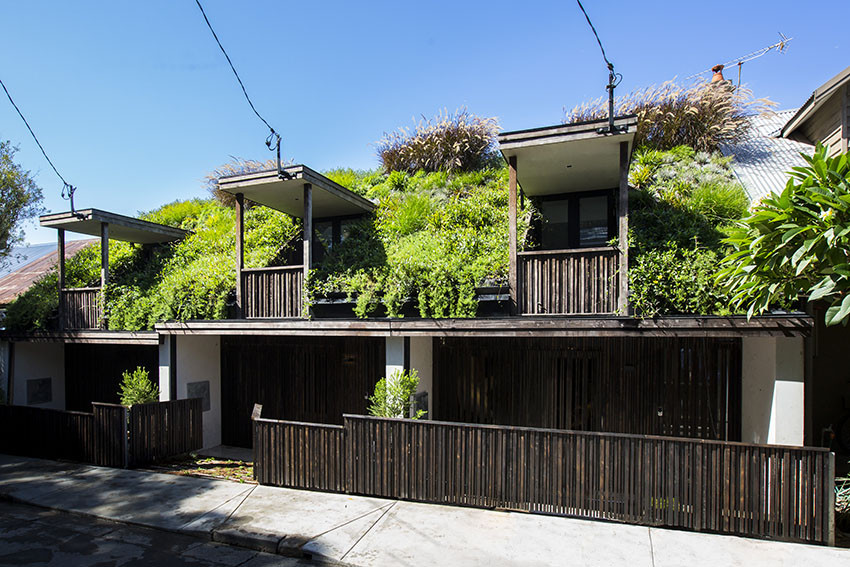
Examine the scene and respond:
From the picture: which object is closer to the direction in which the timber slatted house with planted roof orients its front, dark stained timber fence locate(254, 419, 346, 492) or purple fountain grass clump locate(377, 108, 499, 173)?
the dark stained timber fence

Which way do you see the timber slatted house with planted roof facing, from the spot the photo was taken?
facing the viewer

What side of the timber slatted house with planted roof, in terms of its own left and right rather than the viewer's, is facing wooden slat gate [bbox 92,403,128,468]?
right

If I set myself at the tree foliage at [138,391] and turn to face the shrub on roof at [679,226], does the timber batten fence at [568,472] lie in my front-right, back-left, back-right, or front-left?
front-right

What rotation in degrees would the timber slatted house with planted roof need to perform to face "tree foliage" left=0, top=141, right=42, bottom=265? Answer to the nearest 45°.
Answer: approximately 135° to its right

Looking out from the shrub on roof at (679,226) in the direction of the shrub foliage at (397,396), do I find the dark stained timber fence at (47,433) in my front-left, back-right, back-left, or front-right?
front-right
